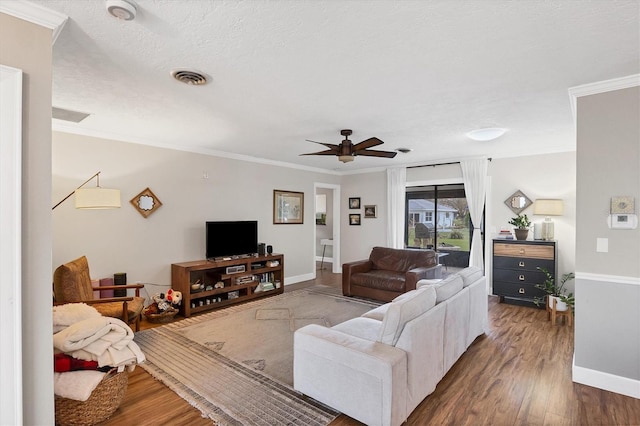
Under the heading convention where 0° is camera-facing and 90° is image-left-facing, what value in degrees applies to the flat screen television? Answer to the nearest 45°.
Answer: approximately 315°

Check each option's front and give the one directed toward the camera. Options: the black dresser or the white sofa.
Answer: the black dresser

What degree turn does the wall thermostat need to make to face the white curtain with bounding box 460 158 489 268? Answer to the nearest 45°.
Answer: approximately 135° to its right

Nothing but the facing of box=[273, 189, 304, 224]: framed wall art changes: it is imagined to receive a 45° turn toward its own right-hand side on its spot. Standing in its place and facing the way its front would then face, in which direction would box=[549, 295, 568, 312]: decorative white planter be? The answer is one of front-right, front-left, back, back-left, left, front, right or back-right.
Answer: front-left

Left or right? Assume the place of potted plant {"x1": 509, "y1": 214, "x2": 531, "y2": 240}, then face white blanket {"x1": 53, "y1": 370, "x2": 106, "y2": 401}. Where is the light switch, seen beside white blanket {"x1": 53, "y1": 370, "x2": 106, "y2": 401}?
left

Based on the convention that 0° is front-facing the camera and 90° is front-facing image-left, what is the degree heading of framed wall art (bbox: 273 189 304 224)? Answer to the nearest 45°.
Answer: approximately 315°

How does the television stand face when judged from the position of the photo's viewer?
facing the viewer and to the right of the viewer

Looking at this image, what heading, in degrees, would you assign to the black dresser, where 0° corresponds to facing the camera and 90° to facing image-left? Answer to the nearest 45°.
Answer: approximately 0°

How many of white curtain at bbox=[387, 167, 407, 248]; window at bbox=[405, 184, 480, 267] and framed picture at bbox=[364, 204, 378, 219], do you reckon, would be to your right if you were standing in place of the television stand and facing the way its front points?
0

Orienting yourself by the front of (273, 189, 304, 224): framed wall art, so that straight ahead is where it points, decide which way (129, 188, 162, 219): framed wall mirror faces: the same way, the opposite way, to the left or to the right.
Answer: the same way

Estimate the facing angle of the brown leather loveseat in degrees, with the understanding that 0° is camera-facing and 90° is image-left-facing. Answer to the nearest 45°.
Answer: approximately 45°

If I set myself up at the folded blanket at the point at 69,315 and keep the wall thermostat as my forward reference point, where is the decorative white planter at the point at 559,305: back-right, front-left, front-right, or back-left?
front-left

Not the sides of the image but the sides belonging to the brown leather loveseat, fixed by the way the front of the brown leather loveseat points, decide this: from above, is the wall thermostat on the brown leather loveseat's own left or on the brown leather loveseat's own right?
on the brown leather loveseat's own left

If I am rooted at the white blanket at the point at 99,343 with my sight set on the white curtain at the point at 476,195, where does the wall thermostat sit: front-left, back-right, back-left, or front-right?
front-right
